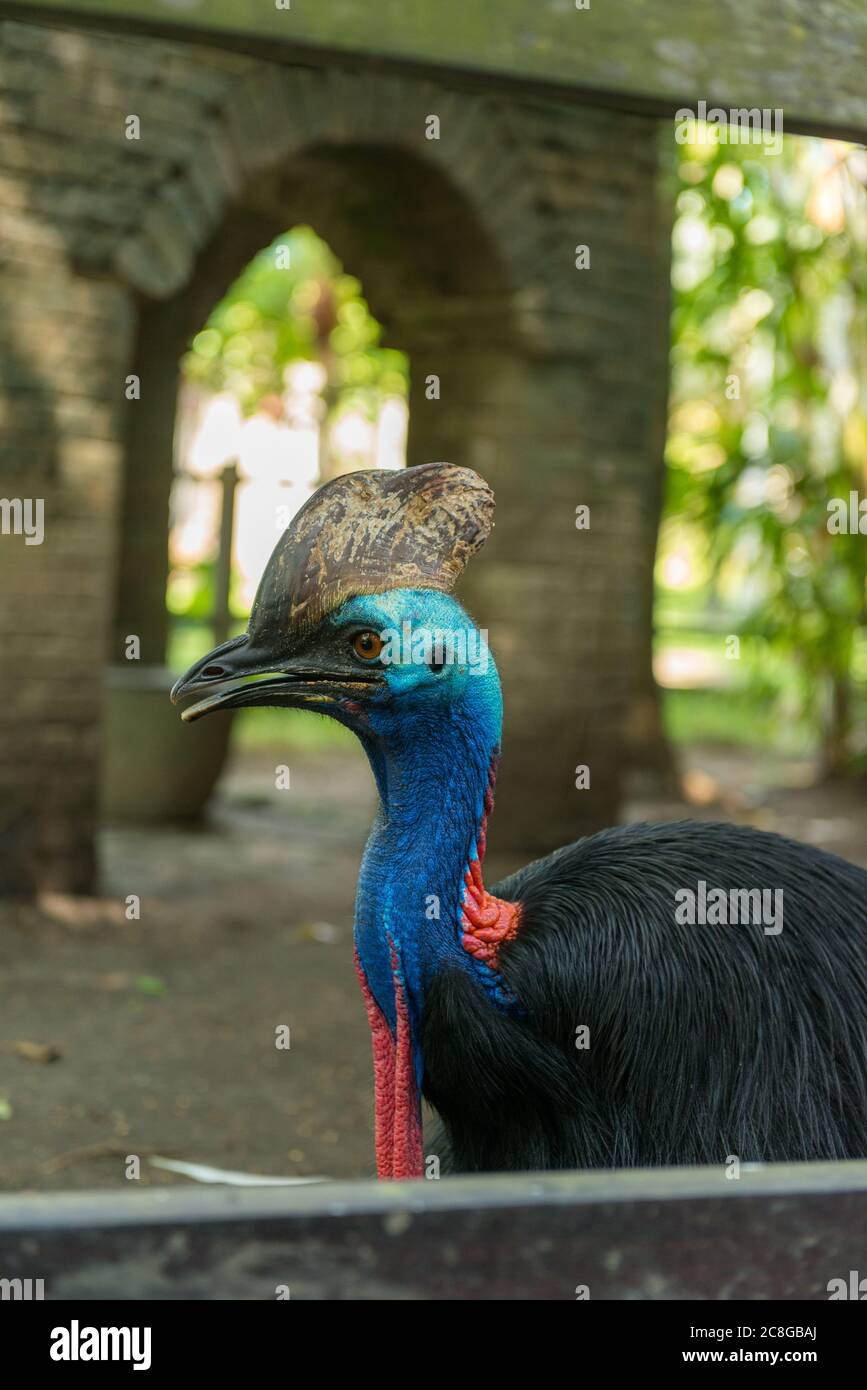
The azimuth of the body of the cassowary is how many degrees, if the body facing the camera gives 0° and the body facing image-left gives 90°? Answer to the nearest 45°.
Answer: approximately 90°

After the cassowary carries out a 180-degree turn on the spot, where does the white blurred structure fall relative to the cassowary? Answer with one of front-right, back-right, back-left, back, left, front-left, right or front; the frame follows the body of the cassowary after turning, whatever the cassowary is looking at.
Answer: left

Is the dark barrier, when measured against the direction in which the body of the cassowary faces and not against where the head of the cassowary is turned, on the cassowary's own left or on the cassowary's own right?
on the cassowary's own left
